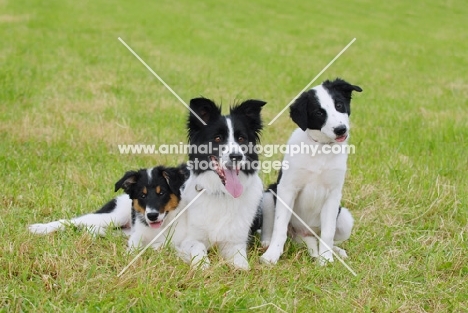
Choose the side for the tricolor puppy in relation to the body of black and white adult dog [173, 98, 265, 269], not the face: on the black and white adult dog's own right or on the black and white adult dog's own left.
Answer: on the black and white adult dog's own right

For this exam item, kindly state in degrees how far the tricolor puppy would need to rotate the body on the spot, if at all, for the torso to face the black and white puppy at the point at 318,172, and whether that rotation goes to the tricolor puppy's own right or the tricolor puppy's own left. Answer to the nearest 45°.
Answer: approximately 45° to the tricolor puppy's own left

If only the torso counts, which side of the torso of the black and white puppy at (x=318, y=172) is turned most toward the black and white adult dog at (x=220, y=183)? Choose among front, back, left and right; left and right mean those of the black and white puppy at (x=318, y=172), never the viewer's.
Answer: right

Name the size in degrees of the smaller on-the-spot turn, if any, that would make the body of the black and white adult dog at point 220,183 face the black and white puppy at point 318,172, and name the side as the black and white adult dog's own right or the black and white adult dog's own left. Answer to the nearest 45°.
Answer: approximately 90° to the black and white adult dog's own left

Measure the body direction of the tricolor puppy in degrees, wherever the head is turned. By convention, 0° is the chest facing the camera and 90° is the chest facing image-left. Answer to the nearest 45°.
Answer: approximately 315°

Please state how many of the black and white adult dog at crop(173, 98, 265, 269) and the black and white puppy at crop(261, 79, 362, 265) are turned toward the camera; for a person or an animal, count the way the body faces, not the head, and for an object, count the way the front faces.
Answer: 2

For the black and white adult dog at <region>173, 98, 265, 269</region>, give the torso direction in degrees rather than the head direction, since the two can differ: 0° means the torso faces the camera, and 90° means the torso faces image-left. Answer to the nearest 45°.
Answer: approximately 0°

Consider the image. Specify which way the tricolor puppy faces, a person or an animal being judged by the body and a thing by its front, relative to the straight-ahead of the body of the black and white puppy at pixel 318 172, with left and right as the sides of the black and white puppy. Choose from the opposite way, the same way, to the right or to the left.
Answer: to the left

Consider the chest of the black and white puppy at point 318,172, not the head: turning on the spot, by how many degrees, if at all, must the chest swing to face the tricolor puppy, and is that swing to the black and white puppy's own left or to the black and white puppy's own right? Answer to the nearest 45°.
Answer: approximately 90° to the black and white puppy's own right
